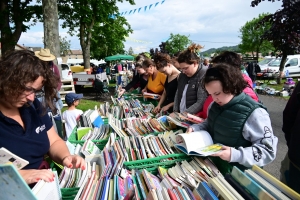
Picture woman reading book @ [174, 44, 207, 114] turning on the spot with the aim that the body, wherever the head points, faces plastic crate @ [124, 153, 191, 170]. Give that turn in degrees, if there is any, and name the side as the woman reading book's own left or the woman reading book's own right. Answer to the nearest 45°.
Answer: approximately 45° to the woman reading book's own left

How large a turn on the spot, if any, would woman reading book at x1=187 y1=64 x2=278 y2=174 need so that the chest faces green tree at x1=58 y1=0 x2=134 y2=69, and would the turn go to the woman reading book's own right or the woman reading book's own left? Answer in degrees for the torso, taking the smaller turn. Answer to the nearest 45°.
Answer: approximately 90° to the woman reading book's own right

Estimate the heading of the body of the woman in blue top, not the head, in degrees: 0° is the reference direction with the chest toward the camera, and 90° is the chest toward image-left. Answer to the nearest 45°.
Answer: approximately 315°

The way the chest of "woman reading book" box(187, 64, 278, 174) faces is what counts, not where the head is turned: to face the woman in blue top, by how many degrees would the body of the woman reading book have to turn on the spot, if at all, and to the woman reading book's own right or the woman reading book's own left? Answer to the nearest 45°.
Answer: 0° — they already face them

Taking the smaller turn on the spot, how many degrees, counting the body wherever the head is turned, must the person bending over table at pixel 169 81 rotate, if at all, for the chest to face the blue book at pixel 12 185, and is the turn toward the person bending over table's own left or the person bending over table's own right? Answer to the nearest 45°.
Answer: approximately 45° to the person bending over table's own left

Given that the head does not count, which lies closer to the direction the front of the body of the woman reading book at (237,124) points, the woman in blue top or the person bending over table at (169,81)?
the woman in blue top

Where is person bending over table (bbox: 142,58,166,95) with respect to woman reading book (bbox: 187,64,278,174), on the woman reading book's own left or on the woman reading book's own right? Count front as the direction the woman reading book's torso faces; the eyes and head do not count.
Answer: on the woman reading book's own right
